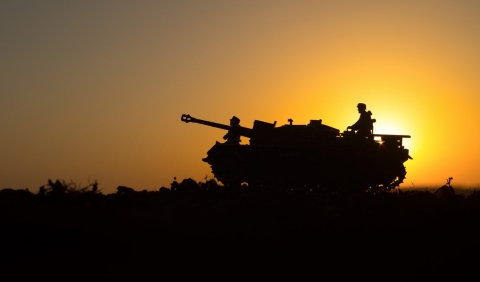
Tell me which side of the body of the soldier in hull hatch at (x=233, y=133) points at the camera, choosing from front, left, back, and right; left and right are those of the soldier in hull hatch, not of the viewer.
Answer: left

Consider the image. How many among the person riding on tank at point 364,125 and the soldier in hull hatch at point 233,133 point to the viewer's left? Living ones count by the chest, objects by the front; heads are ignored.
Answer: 2

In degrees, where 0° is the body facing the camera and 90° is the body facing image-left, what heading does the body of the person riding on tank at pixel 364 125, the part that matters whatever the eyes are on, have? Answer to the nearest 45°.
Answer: approximately 90°

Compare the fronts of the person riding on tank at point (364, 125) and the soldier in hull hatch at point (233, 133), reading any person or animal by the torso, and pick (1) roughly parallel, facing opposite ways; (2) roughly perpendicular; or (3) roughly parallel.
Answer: roughly parallel

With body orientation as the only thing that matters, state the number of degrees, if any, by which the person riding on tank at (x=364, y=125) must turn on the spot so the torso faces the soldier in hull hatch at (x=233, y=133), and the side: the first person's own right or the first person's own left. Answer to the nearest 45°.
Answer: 0° — they already face them
